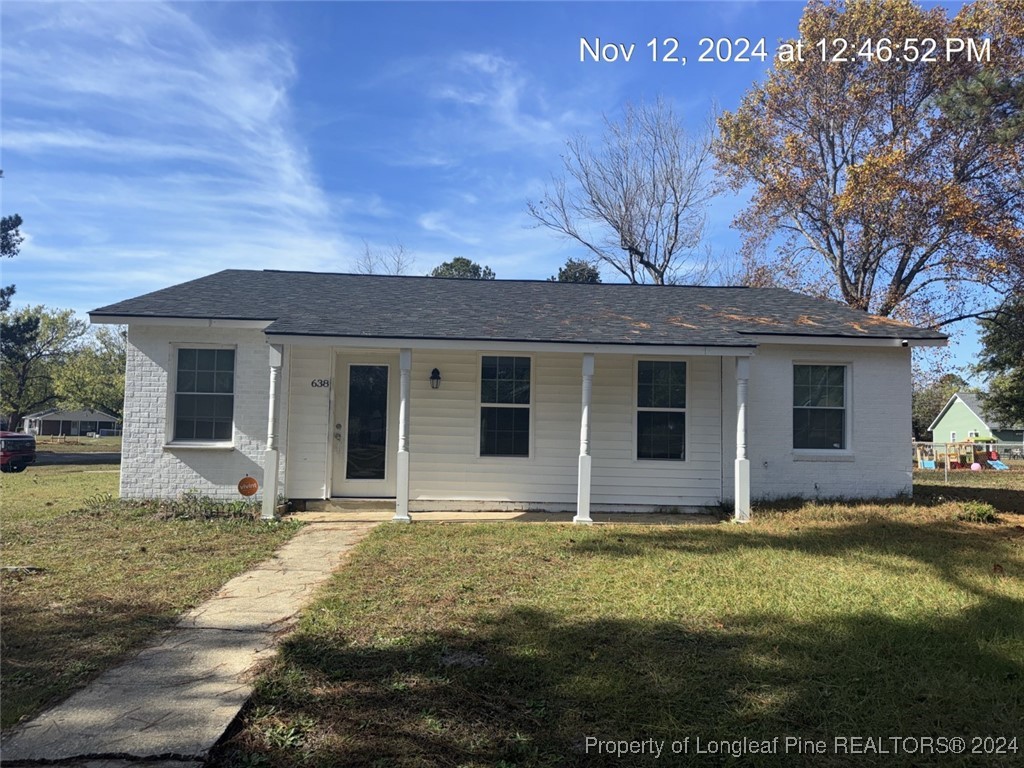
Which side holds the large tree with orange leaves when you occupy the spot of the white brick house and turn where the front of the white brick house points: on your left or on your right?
on your left

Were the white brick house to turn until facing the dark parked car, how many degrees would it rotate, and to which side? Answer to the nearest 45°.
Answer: approximately 135° to its right

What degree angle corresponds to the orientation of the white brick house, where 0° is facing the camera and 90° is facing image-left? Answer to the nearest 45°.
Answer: approximately 0°

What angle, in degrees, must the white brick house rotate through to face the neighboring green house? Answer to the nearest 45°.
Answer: approximately 135° to its left
